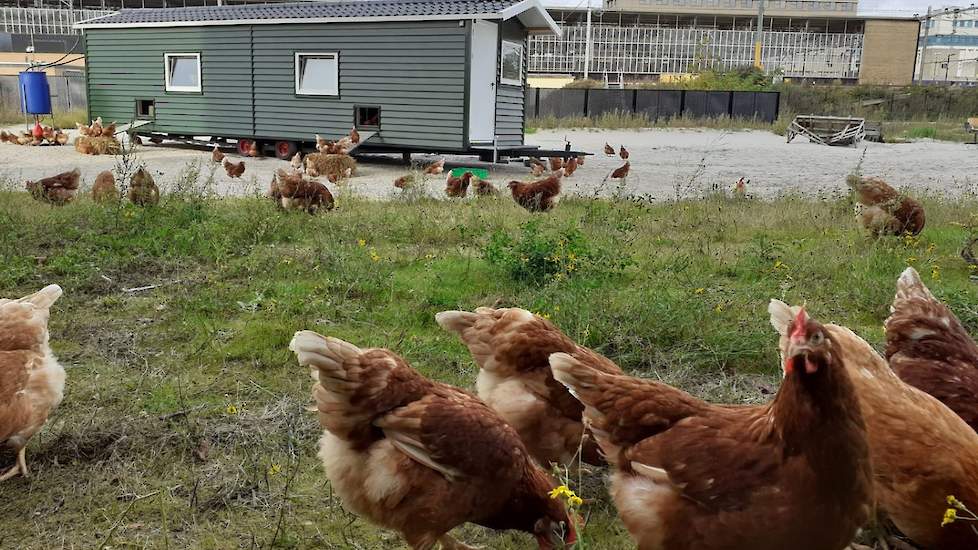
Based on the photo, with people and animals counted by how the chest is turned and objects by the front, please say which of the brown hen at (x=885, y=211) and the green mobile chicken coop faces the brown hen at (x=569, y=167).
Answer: the green mobile chicken coop

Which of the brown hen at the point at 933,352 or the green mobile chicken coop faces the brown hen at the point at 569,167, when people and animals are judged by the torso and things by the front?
the green mobile chicken coop

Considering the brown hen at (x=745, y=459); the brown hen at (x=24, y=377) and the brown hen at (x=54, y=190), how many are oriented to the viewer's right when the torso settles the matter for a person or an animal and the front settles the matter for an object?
1

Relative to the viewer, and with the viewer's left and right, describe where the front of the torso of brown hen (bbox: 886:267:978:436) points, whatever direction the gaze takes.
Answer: facing to the right of the viewer

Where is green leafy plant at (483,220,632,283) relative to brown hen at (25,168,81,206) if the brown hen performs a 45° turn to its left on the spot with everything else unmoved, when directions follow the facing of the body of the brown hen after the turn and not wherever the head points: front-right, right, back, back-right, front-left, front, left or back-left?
left

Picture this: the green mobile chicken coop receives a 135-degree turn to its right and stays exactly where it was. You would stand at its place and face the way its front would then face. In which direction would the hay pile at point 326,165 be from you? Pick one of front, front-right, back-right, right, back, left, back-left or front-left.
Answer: left

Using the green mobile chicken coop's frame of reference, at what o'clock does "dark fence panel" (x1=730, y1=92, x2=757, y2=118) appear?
The dark fence panel is roughly at 9 o'clock from the green mobile chicken coop.

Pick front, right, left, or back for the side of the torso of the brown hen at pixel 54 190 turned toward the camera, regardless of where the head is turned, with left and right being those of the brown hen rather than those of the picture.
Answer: left

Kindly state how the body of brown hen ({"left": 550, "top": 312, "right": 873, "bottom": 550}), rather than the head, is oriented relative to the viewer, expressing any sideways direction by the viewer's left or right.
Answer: facing to the right of the viewer

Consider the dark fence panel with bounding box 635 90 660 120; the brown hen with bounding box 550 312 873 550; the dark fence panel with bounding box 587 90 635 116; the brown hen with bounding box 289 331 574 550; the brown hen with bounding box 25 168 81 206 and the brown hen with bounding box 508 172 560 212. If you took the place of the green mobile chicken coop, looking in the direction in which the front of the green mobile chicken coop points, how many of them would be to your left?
2

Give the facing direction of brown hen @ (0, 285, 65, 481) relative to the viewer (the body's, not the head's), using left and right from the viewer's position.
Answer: facing to the left of the viewer

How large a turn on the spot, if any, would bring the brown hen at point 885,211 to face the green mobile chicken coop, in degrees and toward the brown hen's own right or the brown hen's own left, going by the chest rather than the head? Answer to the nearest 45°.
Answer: approximately 135° to the brown hen's own left

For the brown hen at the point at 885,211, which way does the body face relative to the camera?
to the viewer's right
